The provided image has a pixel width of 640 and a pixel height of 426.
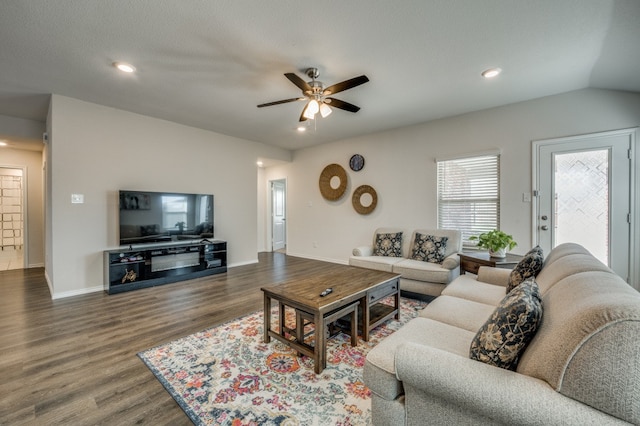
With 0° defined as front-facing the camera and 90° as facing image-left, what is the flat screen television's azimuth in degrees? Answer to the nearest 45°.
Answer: approximately 315°

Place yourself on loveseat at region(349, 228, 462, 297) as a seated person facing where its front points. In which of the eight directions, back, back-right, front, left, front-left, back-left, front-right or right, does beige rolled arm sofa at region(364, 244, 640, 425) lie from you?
front-left

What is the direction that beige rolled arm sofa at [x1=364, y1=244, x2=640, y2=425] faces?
to the viewer's left

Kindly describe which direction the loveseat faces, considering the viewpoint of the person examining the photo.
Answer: facing the viewer and to the left of the viewer

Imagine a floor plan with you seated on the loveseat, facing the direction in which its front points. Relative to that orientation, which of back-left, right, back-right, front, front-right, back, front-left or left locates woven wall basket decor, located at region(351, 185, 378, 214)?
right

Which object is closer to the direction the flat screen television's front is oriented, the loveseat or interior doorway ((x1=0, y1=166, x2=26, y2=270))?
the loveseat

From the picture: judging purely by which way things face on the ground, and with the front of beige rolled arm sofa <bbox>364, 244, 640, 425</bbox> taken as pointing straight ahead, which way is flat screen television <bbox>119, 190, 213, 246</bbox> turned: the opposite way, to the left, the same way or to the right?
the opposite way

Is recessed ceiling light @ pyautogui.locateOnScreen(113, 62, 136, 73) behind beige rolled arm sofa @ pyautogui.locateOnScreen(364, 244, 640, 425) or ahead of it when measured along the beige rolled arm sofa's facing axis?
ahead

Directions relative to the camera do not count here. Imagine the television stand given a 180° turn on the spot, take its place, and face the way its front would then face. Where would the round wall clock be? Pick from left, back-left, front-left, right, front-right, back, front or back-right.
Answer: back-right

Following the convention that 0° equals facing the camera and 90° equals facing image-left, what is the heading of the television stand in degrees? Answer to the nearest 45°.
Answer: approximately 315°

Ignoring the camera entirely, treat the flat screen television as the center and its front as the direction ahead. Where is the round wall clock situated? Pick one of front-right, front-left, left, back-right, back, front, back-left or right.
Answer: front-left

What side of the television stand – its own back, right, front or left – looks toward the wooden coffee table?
front

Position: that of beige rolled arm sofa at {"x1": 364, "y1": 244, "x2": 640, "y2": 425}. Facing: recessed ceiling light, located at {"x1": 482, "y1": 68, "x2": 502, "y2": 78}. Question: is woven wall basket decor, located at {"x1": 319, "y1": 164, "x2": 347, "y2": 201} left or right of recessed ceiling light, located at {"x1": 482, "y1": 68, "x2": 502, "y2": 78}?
left

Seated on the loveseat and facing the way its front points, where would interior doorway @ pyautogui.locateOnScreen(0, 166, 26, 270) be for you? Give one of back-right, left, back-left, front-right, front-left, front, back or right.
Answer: front-right

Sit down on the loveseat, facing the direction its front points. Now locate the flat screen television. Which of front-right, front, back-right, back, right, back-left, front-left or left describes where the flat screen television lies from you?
front-right

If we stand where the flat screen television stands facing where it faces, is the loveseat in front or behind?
in front

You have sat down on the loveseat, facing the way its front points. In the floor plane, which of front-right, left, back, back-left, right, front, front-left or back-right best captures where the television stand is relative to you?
front-right
